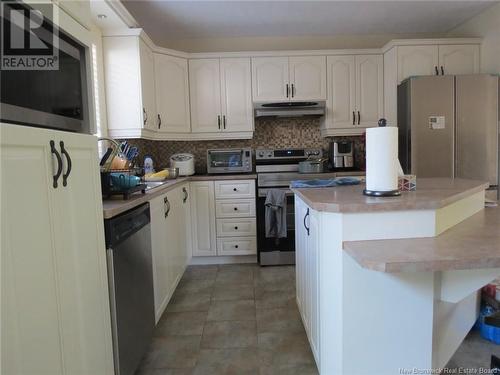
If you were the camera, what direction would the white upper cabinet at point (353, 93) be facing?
facing the viewer

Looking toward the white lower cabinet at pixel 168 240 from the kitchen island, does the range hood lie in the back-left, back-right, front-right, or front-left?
front-right

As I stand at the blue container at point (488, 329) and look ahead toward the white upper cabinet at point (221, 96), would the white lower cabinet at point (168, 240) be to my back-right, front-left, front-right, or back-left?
front-left

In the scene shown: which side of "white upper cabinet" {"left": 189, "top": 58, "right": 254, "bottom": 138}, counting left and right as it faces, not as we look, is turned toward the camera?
front

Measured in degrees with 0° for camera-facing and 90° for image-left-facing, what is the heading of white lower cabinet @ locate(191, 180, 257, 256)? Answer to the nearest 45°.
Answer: approximately 0°

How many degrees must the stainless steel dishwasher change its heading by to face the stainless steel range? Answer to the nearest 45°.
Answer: approximately 90° to its left

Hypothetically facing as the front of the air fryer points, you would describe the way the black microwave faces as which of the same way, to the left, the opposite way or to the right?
to the left

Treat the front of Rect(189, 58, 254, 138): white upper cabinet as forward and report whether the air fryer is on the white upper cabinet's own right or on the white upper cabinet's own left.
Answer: on the white upper cabinet's own left

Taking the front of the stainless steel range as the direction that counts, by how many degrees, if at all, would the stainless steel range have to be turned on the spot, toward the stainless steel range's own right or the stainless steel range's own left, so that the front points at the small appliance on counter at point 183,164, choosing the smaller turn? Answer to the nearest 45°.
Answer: approximately 90° to the stainless steel range's own right

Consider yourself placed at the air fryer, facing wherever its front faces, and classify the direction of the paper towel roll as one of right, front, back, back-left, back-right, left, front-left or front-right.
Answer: front

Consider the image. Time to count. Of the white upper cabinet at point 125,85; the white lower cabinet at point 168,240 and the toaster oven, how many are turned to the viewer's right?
2

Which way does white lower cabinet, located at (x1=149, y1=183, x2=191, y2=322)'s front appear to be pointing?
to the viewer's right

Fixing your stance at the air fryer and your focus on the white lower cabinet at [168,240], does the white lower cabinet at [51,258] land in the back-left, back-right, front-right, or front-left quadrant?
front-left

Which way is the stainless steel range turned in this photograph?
toward the camera
